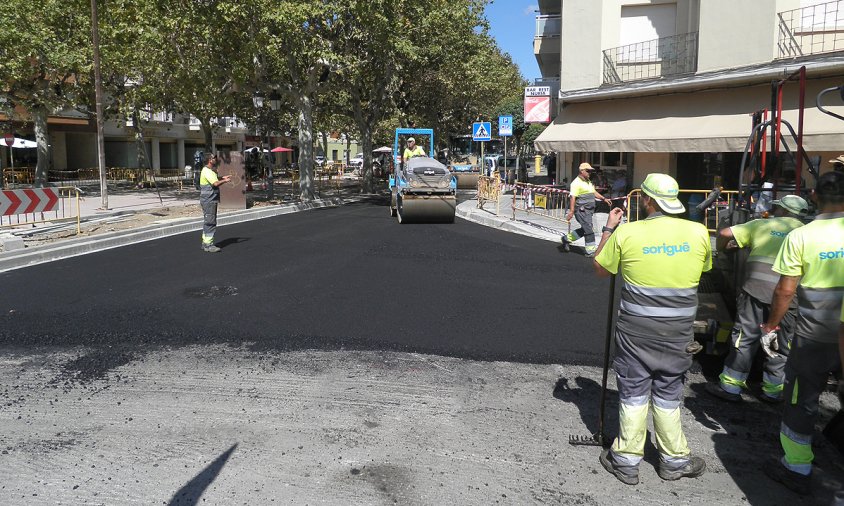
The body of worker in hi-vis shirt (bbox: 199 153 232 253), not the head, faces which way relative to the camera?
to the viewer's right

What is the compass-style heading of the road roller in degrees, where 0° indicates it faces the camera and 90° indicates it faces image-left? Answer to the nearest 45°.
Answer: approximately 0°

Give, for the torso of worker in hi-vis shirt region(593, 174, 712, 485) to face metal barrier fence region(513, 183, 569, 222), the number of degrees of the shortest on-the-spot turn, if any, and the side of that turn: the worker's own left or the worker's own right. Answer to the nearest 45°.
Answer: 0° — they already face it

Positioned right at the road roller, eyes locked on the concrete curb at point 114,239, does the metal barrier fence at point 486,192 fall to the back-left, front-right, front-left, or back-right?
back-right

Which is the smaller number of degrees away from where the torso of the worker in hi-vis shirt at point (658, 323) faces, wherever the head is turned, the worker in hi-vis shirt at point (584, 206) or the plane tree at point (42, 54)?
the worker in hi-vis shirt at point (584, 206)

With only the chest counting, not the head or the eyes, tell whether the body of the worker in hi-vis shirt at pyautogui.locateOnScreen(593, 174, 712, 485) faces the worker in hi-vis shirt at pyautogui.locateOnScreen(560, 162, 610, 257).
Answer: yes

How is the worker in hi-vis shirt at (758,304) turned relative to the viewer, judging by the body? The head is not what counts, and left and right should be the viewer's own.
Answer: facing away from the viewer and to the left of the viewer

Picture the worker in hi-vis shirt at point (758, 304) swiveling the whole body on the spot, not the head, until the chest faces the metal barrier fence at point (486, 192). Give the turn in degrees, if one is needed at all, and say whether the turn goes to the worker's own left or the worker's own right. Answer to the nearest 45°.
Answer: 0° — they already face it

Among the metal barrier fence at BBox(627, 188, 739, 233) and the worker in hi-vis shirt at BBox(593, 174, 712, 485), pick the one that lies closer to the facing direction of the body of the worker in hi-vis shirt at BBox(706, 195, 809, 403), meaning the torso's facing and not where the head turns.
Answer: the metal barrier fence

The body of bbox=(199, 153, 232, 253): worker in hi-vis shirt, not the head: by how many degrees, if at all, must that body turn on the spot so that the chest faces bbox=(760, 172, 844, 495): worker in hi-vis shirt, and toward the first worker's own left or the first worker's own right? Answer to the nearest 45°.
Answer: approximately 90° to the first worker's own right

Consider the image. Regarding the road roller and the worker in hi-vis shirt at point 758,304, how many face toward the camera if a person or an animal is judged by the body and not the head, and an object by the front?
1

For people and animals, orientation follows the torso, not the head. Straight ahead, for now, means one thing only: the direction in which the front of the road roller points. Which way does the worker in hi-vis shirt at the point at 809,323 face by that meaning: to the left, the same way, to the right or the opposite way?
the opposite way

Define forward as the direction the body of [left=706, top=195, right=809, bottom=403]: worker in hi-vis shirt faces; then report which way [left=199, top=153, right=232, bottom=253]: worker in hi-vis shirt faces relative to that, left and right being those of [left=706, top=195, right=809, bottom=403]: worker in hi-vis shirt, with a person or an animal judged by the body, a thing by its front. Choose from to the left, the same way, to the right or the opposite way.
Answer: to the right
